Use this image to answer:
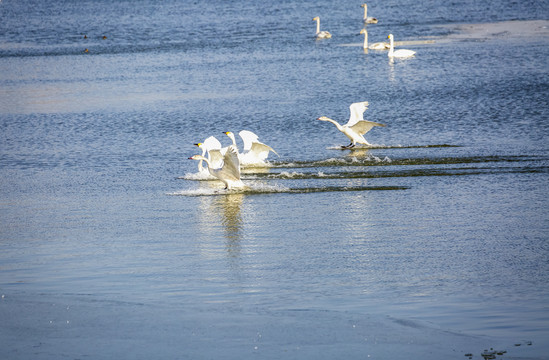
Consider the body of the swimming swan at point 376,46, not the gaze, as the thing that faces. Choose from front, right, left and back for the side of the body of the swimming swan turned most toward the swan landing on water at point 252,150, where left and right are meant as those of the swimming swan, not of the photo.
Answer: left

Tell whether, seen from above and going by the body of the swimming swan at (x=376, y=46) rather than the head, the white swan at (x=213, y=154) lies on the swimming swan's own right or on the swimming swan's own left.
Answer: on the swimming swan's own left

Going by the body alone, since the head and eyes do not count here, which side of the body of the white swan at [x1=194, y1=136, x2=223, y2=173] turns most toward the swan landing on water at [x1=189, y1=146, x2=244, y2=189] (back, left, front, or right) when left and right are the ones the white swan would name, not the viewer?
left

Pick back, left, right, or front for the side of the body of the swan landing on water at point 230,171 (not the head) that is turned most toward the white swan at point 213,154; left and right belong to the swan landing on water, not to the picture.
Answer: right

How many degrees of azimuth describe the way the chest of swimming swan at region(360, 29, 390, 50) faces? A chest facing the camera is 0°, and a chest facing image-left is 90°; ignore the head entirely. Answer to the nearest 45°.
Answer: approximately 90°

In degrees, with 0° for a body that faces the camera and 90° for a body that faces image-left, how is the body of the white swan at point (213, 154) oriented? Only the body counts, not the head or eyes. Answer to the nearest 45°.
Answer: approximately 90°

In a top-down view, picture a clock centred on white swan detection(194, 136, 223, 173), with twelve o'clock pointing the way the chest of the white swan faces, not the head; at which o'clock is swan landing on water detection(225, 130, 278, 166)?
The swan landing on water is roughly at 5 o'clock from the white swan.

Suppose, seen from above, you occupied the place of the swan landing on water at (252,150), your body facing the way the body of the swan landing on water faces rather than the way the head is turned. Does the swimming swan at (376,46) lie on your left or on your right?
on your right

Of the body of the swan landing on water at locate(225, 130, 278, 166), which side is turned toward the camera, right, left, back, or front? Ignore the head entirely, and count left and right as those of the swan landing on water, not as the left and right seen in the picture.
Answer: left

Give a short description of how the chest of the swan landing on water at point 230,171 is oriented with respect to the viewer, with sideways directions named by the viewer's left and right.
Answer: facing to the left of the viewer
